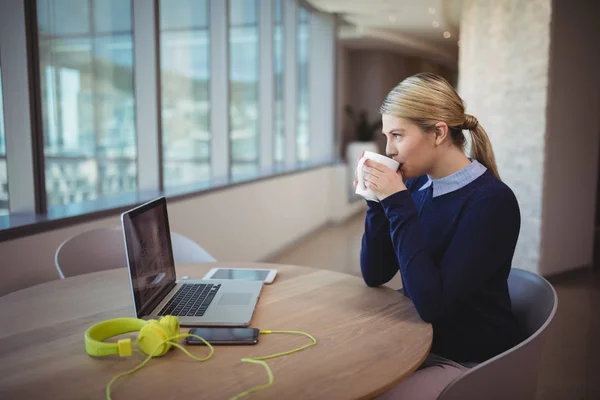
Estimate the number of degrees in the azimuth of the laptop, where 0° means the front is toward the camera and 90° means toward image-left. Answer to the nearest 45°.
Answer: approximately 270°

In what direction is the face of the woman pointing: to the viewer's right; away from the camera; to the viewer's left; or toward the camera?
to the viewer's left

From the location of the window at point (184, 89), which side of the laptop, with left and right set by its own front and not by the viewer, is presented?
left

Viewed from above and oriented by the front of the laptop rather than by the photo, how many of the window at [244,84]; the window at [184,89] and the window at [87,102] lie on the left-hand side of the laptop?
3

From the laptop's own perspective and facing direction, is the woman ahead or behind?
ahead

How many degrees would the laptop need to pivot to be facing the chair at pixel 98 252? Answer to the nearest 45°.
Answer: approximately 90° to its left

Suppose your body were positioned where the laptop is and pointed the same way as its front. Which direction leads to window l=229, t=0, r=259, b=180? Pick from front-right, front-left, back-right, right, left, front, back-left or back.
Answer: left
